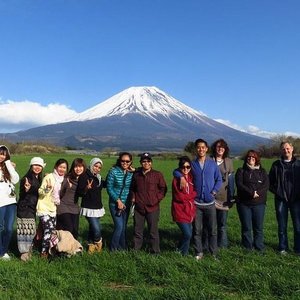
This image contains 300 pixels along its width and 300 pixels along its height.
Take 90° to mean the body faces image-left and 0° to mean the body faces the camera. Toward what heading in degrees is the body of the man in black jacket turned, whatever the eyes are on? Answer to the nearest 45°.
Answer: approximately 0°

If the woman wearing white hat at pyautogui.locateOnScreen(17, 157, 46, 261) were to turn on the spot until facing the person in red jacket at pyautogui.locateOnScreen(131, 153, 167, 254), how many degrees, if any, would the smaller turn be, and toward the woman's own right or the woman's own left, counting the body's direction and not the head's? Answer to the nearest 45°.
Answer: approximately 90° to the woman's own left

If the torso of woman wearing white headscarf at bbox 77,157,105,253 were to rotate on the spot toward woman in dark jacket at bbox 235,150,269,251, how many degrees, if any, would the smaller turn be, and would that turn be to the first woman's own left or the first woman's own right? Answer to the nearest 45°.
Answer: approximately 90° to the first woman's own left

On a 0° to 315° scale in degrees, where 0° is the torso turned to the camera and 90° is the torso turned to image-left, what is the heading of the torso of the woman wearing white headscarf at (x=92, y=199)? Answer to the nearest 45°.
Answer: approximately 0°

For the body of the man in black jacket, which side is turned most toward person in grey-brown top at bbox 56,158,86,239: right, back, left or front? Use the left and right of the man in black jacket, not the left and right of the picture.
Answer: right
